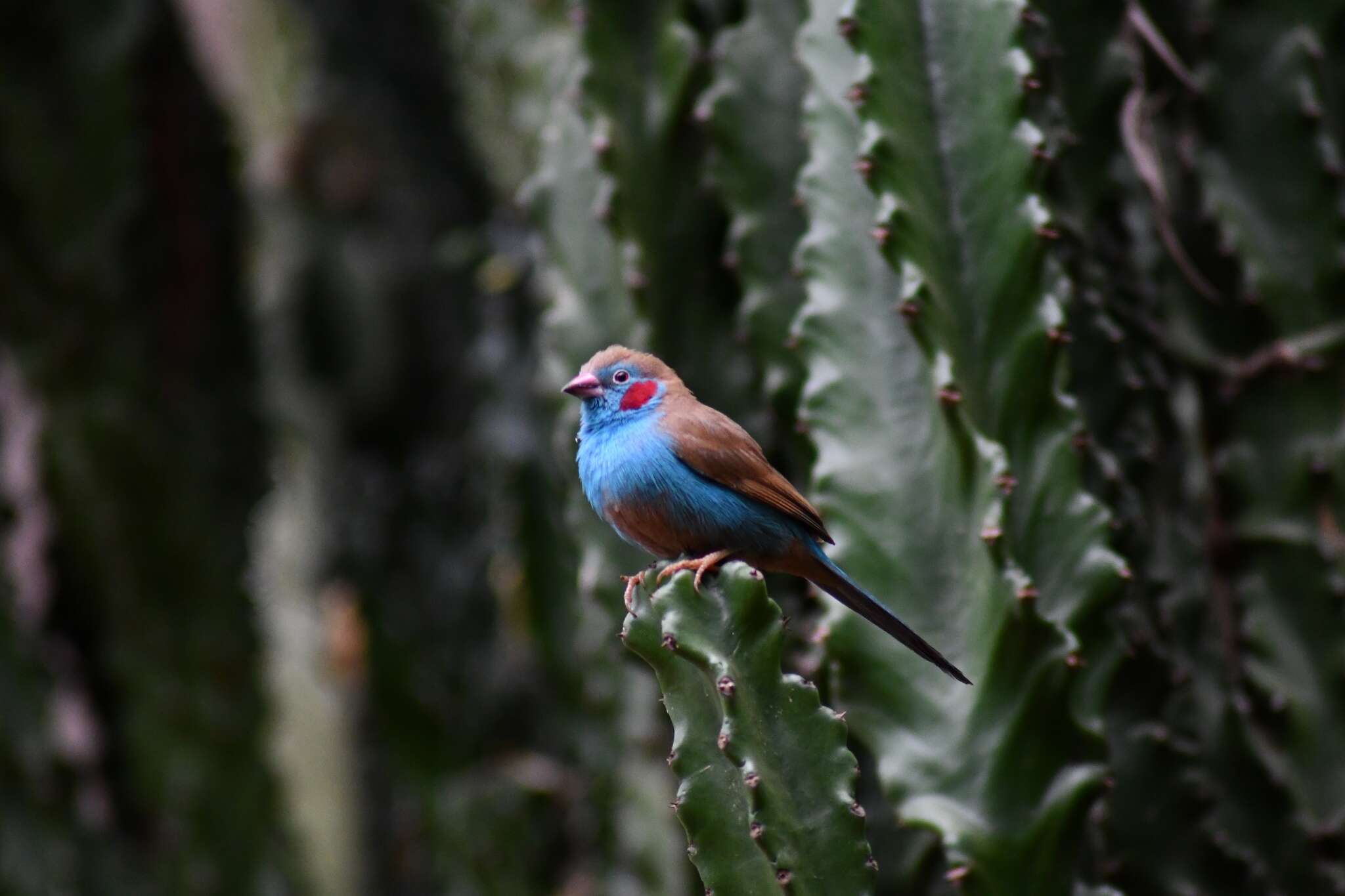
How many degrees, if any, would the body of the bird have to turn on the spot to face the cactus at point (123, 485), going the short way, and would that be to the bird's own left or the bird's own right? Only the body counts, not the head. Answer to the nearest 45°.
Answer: approximately 45° to the bird's own right

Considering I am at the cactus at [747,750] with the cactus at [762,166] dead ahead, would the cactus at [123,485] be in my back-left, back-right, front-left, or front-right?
front-left

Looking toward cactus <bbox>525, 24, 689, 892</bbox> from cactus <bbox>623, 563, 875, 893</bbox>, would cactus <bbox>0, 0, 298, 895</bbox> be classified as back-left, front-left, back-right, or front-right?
front-left

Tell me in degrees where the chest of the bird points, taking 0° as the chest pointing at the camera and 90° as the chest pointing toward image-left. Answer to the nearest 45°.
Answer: approximately 90°

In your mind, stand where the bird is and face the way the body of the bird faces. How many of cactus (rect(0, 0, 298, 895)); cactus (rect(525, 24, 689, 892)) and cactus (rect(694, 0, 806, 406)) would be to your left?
0

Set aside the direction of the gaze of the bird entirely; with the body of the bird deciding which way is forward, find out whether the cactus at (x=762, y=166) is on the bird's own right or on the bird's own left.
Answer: on the bird's own right

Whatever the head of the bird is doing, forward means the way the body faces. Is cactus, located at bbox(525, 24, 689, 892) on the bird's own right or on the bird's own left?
on the bird's own right
